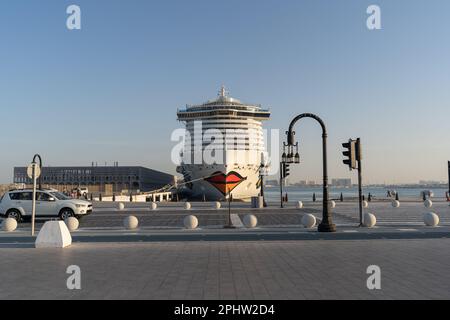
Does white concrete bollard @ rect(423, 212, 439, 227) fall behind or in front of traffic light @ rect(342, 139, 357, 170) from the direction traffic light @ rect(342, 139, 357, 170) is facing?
behind

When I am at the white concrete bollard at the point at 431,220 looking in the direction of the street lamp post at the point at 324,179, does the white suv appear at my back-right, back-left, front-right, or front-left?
front-right

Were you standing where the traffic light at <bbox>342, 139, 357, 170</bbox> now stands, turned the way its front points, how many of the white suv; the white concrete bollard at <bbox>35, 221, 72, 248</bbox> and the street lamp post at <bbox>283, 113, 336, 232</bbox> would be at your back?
0

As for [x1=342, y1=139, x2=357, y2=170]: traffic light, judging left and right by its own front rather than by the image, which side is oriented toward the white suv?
front

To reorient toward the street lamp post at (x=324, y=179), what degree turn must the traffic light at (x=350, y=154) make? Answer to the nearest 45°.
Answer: approximately 45° to its left

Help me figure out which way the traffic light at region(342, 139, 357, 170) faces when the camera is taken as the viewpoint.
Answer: facing to the left of the viewer

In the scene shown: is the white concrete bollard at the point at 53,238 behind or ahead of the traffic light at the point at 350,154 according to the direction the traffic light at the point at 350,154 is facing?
ahead

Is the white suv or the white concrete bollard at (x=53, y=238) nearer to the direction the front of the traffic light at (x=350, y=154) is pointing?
the white suv
